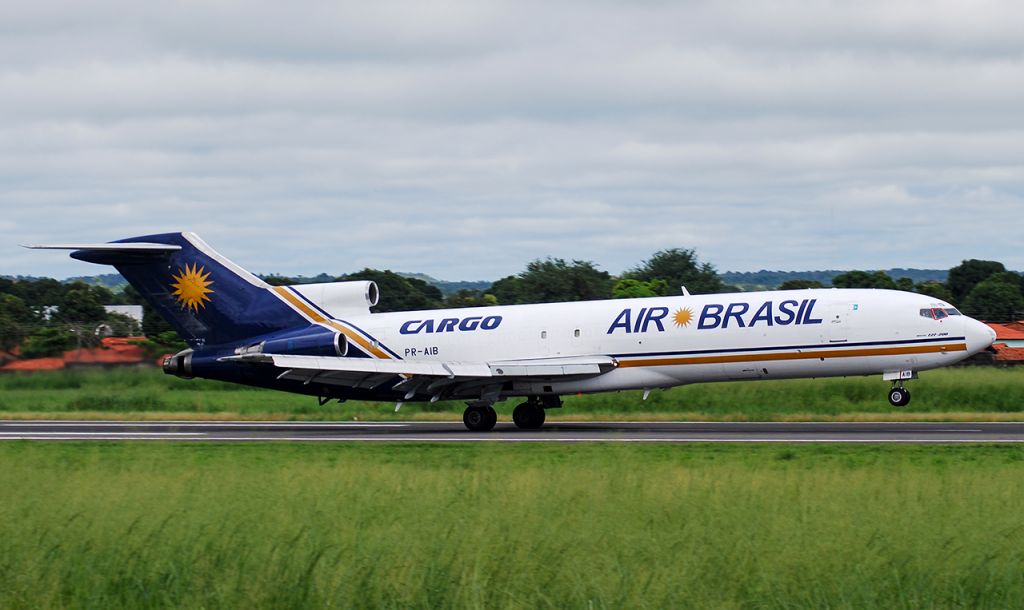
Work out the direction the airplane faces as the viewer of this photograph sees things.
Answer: facing to the right of the viewer

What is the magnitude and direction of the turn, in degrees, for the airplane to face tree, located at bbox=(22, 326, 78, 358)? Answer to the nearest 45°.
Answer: approximately 135° to its left

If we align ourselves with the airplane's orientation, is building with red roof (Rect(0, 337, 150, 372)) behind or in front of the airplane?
behind
